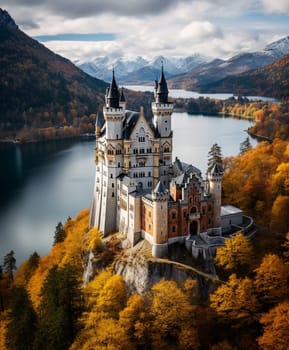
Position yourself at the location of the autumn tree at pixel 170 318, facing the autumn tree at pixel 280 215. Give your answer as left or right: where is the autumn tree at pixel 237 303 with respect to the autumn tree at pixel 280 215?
right

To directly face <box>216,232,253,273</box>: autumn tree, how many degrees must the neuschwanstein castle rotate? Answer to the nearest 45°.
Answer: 0° — it already faces it

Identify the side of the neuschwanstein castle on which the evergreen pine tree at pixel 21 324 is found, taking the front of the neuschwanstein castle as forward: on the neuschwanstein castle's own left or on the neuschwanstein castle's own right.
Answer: on the neuschwanstein castle's own right

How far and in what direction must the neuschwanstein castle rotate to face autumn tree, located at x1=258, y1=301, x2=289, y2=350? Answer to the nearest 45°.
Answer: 0° — it already faces it

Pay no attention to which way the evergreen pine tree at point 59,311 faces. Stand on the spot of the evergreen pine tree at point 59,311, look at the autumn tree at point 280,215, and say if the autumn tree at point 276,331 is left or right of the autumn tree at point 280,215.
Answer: right

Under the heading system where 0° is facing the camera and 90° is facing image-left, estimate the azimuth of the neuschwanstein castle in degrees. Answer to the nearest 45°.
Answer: approximately 315°

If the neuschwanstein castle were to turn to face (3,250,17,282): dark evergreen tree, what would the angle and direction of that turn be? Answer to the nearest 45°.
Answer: approximately 135° to its right

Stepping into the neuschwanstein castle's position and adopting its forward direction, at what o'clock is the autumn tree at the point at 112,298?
The autumn tree is roughly at 2 o'clock from the neuschwanstein castle.

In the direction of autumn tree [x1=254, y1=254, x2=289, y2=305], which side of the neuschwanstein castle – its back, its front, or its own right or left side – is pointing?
front

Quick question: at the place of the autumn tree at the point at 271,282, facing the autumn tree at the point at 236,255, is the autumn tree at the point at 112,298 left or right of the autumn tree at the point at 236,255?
left

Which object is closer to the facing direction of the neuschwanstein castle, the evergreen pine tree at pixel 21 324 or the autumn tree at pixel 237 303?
the autumn tree

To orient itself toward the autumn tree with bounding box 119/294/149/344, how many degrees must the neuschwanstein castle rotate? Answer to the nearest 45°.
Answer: approximately 45° to its right

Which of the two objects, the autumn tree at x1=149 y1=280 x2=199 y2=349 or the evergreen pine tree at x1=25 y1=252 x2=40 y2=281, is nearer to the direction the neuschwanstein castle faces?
the autumn tree
